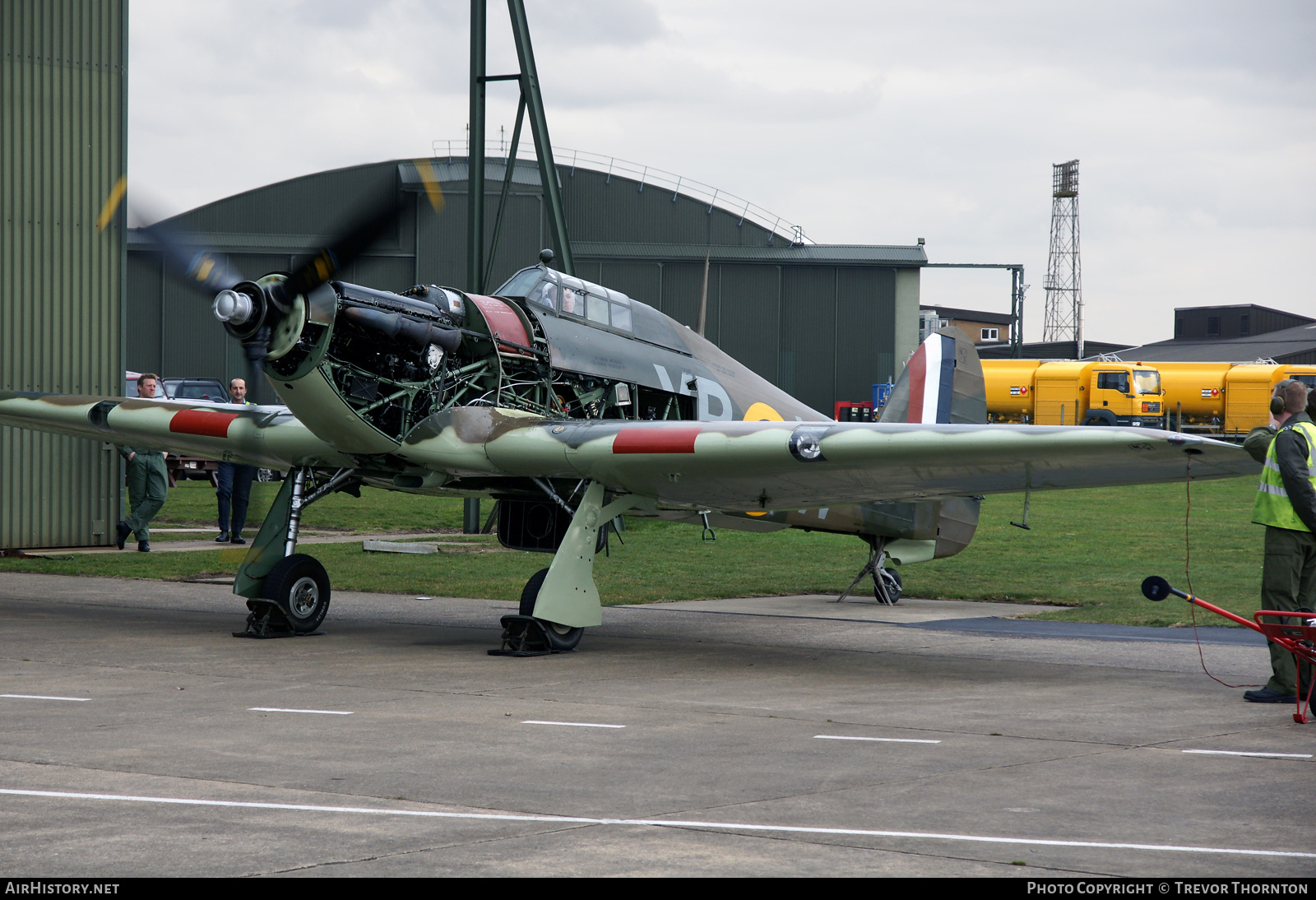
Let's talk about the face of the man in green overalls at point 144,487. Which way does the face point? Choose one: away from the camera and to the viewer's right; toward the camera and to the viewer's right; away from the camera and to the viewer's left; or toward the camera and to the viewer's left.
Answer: toward the camera and to the viewer's right

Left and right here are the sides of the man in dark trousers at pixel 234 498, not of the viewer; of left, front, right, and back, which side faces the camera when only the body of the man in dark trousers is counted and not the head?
front

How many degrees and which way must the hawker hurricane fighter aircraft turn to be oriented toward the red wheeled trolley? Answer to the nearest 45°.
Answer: approximately 90° to its left

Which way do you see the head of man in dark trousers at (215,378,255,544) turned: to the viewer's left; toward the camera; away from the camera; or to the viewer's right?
toward the camera

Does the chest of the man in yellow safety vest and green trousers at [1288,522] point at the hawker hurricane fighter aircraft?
yes

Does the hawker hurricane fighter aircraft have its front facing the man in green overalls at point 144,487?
no

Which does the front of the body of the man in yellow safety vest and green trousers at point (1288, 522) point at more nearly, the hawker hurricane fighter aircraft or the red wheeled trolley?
the hawker hurricane fighter aircraft

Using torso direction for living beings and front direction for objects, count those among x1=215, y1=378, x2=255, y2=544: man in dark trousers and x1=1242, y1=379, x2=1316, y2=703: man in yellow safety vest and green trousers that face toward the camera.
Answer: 1

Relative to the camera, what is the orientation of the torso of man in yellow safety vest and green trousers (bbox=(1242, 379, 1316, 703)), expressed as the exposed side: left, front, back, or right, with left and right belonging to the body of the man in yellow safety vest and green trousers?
left

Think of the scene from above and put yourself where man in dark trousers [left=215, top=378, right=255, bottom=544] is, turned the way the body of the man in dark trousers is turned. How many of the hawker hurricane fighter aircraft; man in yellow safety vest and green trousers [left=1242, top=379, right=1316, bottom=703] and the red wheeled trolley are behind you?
0

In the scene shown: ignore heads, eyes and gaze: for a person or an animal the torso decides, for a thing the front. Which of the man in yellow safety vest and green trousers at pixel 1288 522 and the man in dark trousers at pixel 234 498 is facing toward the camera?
the man in dark trousers

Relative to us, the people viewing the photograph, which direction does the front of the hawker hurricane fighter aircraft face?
facing the viewer and to the left of the viewer

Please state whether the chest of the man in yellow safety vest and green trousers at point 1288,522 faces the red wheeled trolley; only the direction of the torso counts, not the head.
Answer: no
